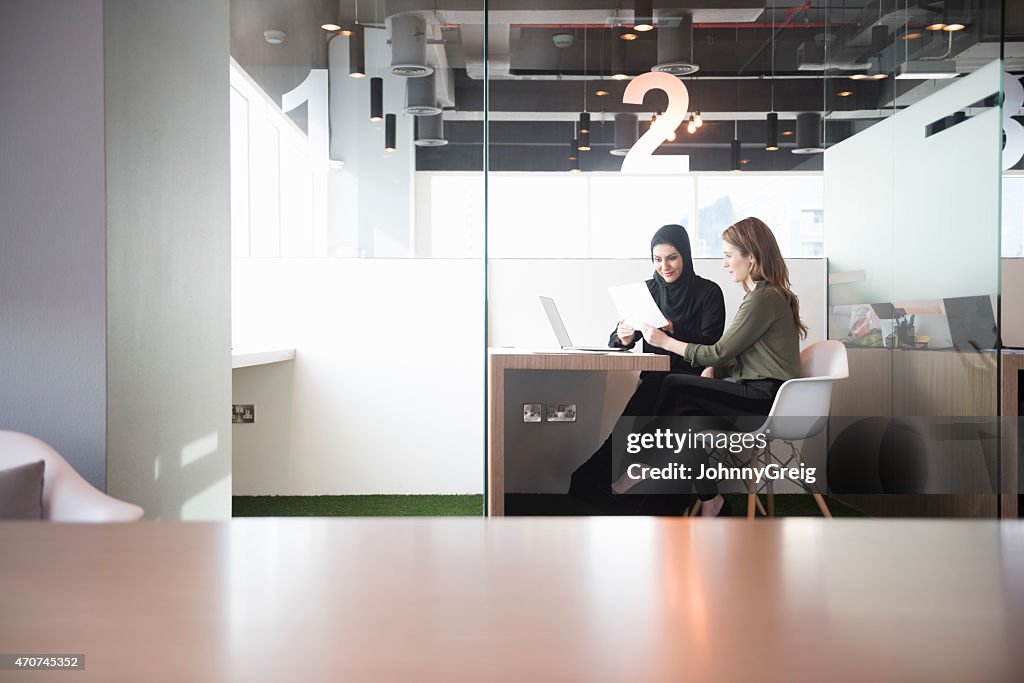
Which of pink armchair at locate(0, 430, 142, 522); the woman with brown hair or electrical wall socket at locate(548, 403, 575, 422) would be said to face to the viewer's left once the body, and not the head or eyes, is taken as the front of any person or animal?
the woman with brown hair

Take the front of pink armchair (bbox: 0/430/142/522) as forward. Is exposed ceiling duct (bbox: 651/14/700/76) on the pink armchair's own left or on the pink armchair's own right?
on the pink armchair's own left

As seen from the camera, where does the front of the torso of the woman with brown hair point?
to the viewer's left

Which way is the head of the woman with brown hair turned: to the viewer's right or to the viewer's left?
to the viewer's left

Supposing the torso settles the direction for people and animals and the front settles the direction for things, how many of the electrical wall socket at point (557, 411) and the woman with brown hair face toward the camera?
1

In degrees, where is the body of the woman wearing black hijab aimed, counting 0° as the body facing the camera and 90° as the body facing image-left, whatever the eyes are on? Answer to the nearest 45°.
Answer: approximately 45°

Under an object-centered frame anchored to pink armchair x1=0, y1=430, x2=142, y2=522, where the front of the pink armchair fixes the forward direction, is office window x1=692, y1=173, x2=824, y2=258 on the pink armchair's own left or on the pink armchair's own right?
on the pink armchair's own left

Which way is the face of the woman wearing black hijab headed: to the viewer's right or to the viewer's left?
to the viewer's left

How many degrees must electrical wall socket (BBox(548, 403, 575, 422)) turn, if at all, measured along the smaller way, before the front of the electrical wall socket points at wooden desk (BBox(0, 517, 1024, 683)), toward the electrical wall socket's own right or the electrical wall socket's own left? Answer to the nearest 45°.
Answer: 0° — it already faces it
